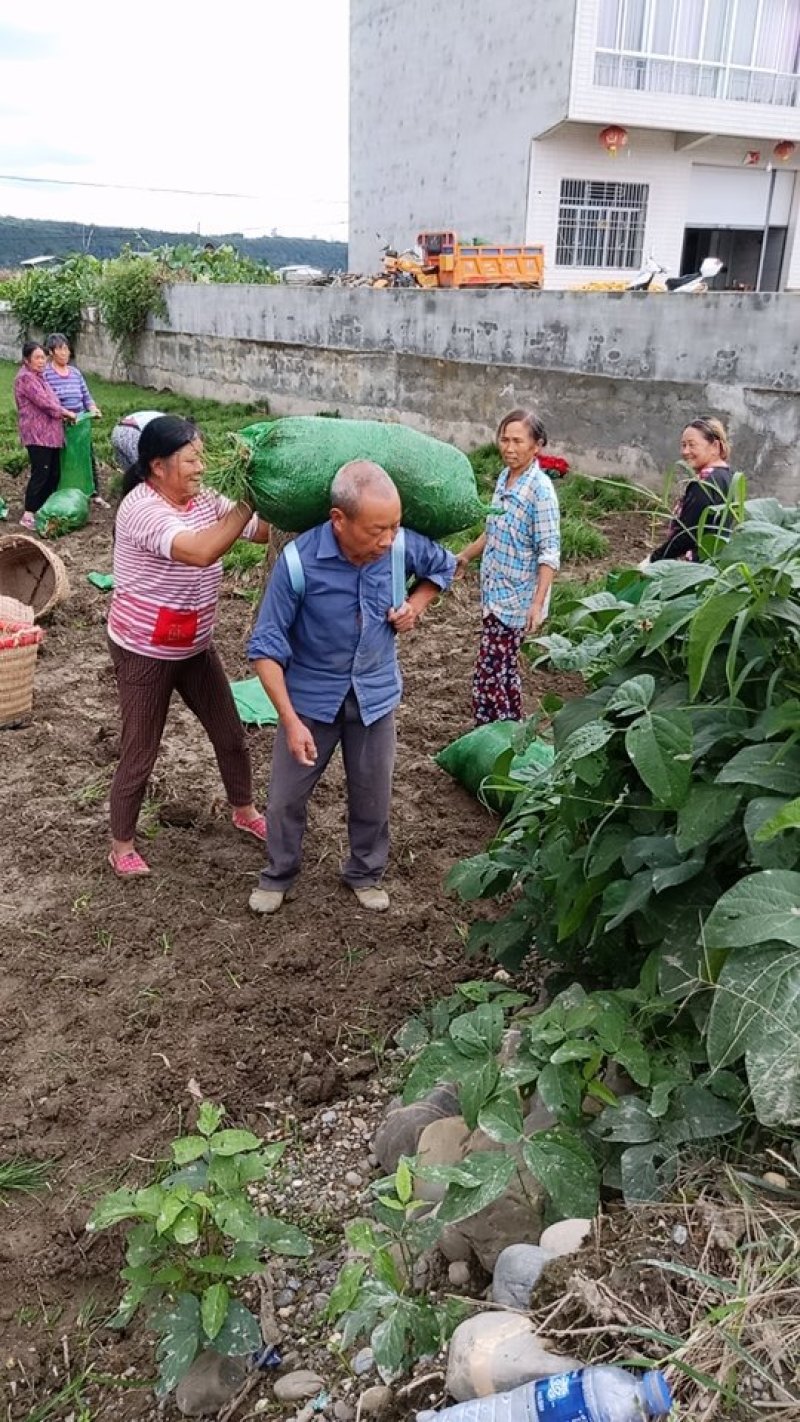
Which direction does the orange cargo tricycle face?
to the viewer's left

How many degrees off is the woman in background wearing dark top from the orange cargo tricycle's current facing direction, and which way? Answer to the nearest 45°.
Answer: approximately 90° to its left

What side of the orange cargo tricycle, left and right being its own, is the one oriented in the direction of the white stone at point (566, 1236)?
left

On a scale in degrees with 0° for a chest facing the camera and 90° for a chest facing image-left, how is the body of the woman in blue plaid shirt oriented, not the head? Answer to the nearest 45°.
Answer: approximately 45°

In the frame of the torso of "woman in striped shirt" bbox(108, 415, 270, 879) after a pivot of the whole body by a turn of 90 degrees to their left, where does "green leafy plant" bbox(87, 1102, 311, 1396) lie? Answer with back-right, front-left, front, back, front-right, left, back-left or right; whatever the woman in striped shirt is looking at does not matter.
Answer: back-right

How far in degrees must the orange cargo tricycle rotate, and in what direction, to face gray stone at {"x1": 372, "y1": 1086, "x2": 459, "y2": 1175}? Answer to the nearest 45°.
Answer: approximately 90° to its left

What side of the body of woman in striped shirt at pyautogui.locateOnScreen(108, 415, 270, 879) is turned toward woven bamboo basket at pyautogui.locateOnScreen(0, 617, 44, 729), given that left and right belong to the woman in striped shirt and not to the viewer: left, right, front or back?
back

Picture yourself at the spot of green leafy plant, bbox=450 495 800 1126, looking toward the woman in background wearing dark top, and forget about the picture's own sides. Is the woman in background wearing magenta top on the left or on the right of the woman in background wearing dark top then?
left

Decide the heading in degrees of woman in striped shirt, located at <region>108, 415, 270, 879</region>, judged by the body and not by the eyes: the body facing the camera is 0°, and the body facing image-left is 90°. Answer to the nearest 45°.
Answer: approximately 315°

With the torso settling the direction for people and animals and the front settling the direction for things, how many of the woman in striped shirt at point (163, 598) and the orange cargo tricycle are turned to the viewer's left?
1

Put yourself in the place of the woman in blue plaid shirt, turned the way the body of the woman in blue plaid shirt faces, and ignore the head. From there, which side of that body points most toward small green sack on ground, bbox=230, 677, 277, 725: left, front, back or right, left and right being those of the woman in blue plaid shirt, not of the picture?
right

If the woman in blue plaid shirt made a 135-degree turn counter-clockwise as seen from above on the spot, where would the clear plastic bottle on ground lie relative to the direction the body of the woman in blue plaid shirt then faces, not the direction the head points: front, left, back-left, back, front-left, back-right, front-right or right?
right

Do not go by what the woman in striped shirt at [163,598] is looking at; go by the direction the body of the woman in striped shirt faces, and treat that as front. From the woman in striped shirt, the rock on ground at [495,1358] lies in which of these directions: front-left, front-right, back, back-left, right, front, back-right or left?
front-right

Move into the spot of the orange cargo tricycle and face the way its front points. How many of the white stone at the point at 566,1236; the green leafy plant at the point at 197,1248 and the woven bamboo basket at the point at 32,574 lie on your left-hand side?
3

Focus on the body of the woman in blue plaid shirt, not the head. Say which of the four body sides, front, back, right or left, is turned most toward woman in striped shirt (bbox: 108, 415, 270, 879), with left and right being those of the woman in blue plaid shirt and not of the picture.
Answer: front

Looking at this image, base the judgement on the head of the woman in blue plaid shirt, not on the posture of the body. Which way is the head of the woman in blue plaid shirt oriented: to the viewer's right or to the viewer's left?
to the viewer's left
